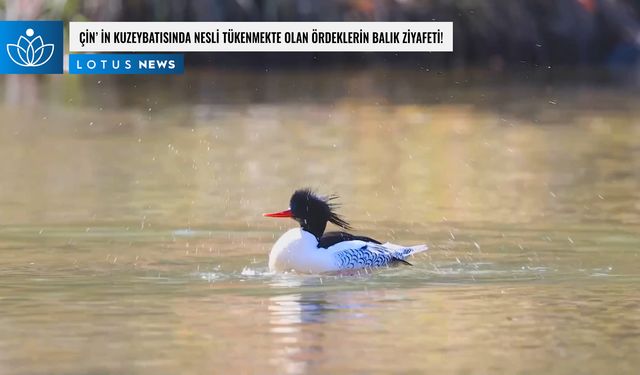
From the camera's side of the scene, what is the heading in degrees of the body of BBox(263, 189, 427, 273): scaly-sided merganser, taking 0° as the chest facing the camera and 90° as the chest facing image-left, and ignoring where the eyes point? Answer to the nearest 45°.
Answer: approximately 90°
